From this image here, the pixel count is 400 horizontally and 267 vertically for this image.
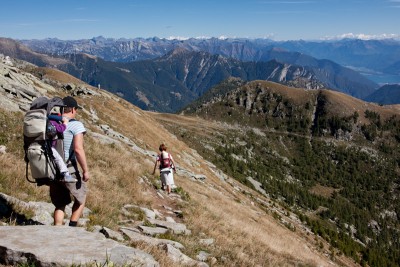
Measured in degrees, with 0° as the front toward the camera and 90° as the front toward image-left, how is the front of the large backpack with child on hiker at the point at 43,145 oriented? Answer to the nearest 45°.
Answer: approximately 225°

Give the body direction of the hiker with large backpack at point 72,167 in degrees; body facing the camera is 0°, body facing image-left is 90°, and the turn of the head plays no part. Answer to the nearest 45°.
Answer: approximately 225°

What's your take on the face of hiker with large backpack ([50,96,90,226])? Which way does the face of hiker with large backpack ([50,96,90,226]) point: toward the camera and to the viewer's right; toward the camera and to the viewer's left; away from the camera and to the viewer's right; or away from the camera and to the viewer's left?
away from the camera and to the viewer's right
